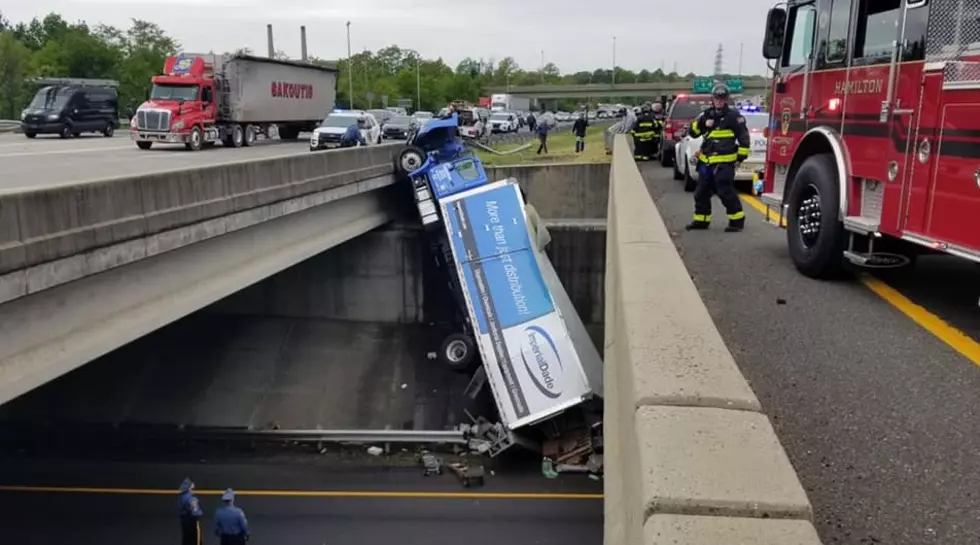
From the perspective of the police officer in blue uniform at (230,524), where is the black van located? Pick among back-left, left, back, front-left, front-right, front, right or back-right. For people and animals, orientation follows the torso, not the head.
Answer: front

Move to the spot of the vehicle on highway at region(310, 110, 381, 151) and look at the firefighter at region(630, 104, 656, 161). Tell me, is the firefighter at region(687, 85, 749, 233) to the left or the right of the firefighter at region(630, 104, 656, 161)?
right

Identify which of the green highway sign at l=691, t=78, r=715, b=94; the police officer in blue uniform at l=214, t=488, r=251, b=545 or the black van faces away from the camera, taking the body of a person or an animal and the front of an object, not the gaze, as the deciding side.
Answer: the police officer in blue uniform

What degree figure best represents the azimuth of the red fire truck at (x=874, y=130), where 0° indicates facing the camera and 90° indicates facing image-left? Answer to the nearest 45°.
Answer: approximately 135°

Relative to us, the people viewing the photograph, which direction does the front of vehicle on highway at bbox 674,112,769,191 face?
facing away from the viewer

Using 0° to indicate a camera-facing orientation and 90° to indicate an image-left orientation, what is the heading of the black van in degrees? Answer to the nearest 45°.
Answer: approximately 45°

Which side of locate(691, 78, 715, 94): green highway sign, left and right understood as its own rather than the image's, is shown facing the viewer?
front

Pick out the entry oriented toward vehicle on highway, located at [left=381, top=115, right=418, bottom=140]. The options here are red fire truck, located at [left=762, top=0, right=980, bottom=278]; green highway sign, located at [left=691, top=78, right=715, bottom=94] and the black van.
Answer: the red fire truck

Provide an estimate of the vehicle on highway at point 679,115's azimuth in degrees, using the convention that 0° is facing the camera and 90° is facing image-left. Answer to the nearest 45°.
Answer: approximately 180°

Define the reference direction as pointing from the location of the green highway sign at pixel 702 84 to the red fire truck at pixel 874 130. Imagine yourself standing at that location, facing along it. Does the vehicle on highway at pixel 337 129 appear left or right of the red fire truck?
right

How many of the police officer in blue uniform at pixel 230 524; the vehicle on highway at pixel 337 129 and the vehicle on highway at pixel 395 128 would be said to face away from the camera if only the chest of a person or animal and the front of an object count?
1

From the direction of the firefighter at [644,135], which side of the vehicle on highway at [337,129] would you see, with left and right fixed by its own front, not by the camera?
left
